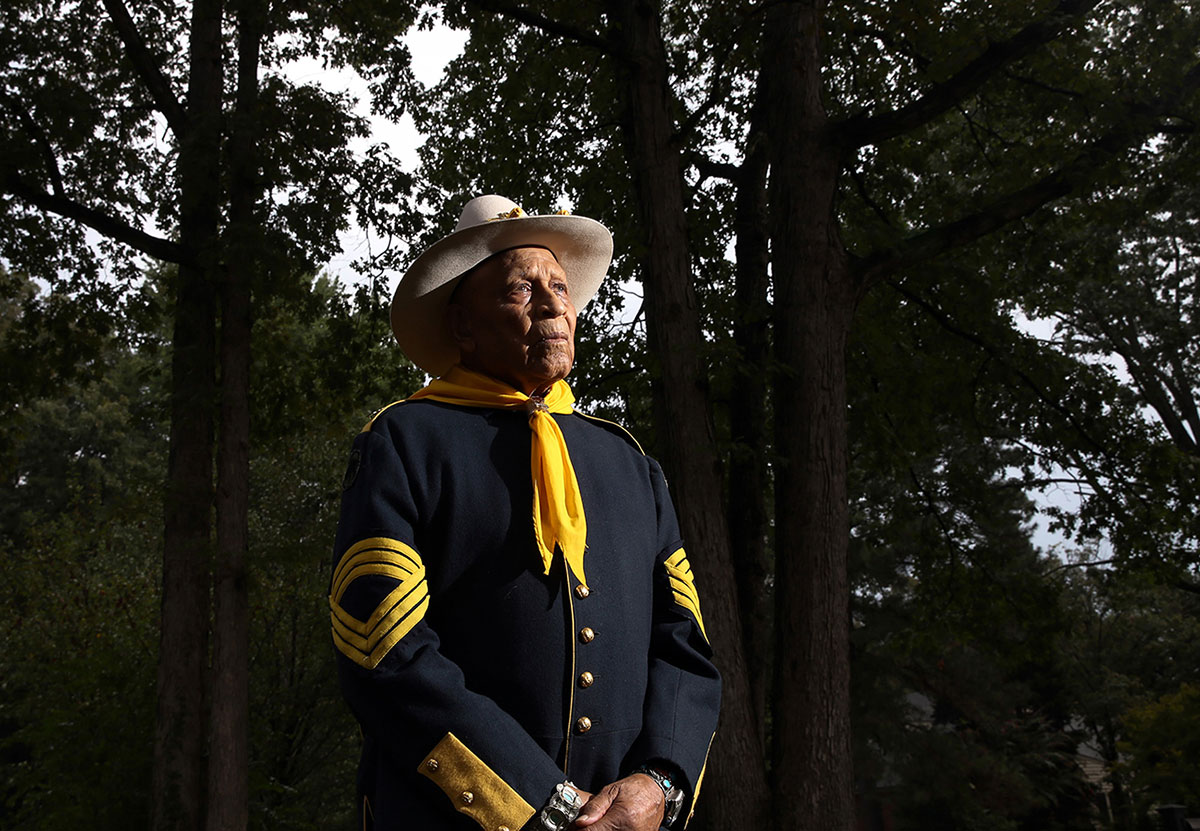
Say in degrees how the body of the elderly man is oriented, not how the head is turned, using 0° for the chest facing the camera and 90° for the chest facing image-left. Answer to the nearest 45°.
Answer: approximately 315°

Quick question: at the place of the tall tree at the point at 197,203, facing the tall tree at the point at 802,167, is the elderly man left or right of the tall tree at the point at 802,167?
right

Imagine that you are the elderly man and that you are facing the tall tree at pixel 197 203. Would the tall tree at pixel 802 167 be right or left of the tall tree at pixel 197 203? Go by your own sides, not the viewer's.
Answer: right

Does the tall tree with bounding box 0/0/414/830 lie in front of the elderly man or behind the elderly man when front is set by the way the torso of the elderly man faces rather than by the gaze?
behind

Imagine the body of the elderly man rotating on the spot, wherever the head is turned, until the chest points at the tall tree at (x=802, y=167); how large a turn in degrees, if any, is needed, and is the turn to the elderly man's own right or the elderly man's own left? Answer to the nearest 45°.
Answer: approximately 90° to the elderly man's own left
